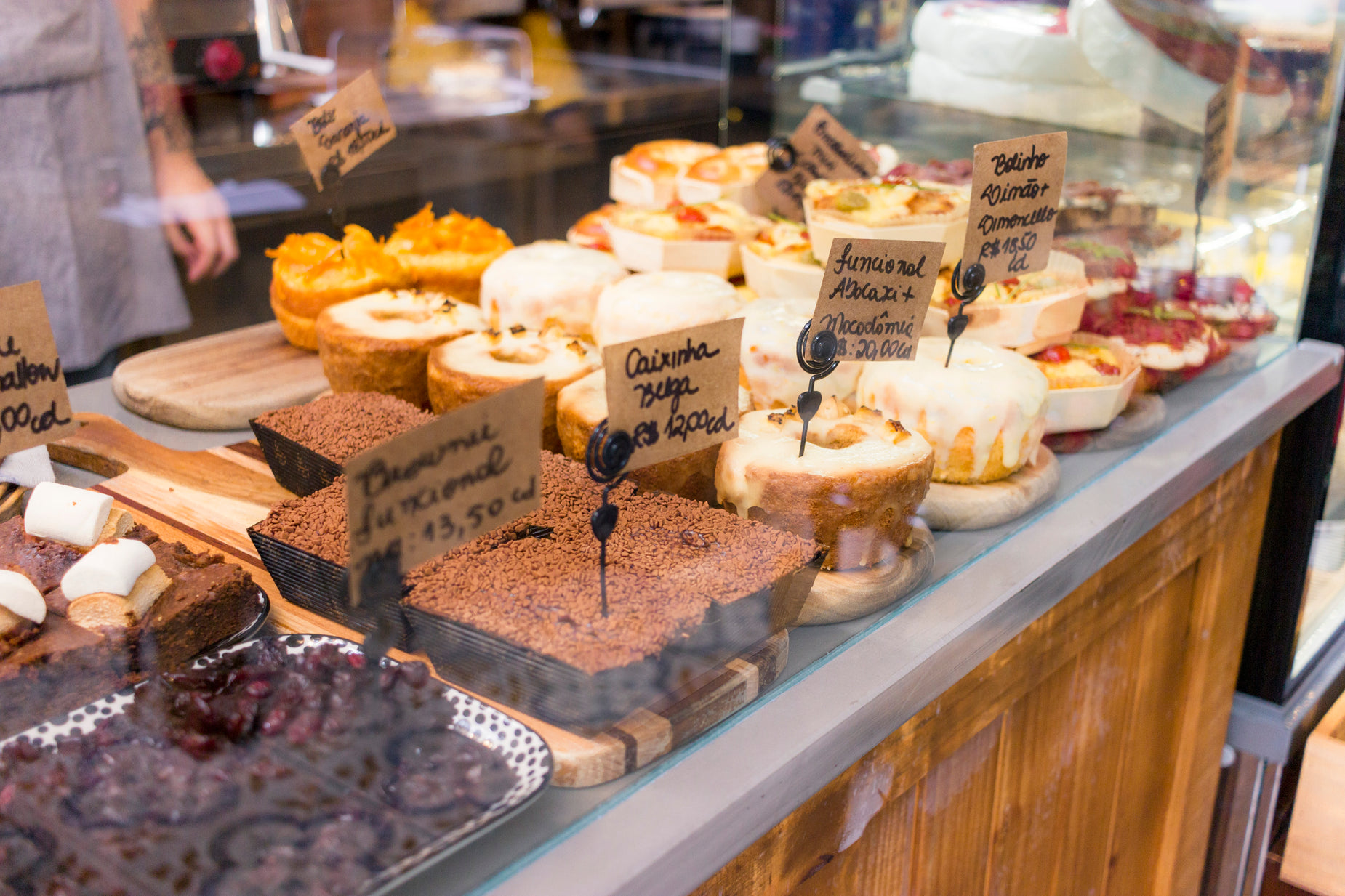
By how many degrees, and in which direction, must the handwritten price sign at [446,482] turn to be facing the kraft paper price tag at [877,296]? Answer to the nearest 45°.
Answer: approximately 90° to its left

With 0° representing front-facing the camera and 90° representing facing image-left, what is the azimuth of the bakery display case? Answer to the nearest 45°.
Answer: approximately 315°

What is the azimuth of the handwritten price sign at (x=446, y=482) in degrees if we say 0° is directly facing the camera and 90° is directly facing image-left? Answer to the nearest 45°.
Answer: approximately 315°

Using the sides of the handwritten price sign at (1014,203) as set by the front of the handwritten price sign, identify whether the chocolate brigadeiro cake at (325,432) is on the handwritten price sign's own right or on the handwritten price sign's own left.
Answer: on the handwritten price sign's own right

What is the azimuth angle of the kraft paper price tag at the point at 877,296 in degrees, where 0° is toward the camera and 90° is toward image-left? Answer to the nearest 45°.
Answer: approximately 0°

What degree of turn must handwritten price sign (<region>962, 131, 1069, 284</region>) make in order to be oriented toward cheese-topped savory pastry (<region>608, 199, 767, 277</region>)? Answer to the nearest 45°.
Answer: approximately 135° to its right
